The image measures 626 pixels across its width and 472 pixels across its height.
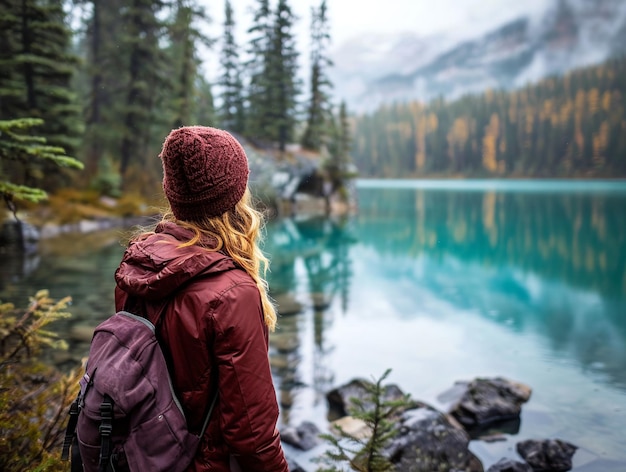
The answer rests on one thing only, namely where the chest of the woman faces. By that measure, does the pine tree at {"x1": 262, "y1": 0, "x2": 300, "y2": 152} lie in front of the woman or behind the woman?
in front

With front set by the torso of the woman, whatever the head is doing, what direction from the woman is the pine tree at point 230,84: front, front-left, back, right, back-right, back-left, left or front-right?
front-left

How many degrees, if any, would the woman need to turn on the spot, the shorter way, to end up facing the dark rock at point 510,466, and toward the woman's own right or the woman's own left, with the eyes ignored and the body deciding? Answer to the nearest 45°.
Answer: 0° — they already face it

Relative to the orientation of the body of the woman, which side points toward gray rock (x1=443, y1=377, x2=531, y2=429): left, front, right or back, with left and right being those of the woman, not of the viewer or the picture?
front

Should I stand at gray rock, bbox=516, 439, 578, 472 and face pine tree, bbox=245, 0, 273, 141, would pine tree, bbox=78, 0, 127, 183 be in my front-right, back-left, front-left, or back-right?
front-left

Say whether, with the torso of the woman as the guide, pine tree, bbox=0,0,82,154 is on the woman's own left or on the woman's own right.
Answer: on the woman's own left

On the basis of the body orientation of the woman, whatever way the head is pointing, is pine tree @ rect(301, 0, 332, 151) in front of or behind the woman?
in front

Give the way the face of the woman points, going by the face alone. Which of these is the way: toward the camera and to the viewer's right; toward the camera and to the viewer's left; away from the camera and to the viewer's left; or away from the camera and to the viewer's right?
away from the camera and to the viewer's right

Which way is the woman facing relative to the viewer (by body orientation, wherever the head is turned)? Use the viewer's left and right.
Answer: facing away from the viewer and to the right of the viewer
